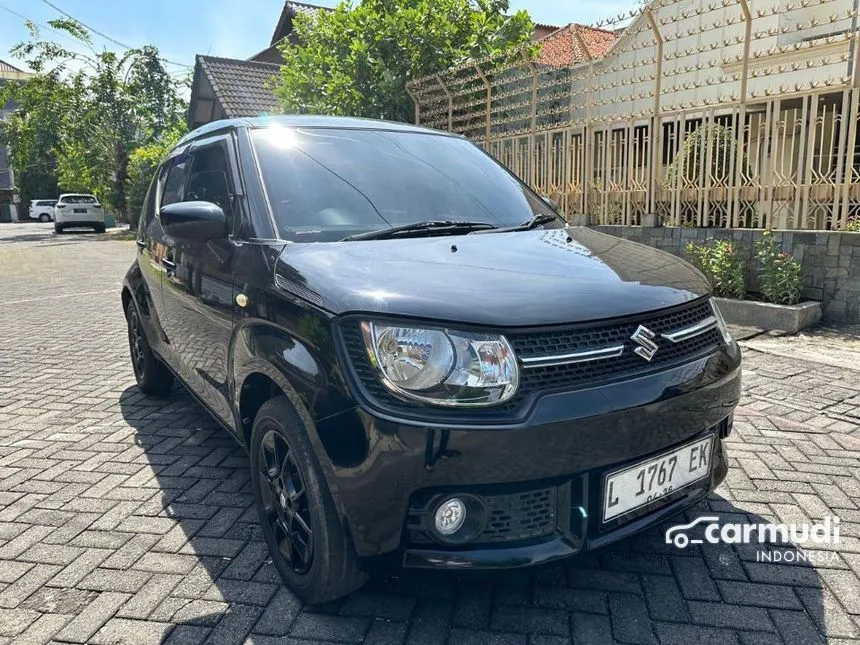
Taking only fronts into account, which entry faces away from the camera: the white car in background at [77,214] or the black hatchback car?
the white car in background

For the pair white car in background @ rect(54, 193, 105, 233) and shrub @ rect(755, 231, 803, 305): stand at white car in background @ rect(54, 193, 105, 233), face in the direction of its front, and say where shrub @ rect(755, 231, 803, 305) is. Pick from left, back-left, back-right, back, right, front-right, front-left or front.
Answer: back

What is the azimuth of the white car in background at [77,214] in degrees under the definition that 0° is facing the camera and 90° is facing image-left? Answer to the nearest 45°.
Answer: approximately 180°

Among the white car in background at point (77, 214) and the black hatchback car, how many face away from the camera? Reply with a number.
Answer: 1

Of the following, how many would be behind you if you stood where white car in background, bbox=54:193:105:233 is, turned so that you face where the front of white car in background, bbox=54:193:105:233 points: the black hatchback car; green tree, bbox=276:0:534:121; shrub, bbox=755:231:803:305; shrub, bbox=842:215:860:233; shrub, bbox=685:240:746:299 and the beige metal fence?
6

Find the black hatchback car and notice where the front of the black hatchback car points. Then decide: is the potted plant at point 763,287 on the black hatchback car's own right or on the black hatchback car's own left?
on the black hatchback car's own left

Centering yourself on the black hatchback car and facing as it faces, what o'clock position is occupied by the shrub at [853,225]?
The shrub is roughly at 9 o'clock from the black hatchback car.

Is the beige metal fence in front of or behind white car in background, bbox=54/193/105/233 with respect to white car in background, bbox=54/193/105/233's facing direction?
behind

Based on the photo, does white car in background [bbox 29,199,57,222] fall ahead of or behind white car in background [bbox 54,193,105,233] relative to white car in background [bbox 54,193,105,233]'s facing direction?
ahead

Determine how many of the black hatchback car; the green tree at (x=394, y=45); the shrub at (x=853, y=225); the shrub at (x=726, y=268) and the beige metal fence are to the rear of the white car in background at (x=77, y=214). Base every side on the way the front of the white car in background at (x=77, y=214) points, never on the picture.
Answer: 5

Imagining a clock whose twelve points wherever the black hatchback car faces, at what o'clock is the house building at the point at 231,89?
The house building is roughly at 7 o'clock from the black hatchback car.

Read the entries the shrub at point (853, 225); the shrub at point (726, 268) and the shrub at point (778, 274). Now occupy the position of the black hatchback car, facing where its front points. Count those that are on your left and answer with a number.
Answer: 3

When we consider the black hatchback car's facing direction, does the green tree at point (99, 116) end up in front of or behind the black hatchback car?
behind

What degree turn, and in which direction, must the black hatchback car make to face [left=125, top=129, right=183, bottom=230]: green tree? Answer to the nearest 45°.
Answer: approximately 180°

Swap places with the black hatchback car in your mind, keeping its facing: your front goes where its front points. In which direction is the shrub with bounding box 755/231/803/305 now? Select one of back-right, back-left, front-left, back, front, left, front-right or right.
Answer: left

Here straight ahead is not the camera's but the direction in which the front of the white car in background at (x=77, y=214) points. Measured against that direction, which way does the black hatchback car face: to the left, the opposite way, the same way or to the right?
the opposite way
